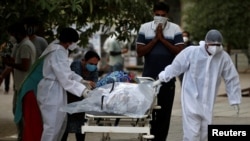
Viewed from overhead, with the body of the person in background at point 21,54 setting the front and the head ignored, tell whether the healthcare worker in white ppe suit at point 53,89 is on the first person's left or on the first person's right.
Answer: on the first person's left

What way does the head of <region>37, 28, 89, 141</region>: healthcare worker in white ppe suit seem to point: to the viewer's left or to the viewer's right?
to the viewer's right

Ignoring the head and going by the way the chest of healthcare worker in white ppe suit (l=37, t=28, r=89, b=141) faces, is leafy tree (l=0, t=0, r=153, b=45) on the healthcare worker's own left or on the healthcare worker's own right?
on the healthcare worker's own left

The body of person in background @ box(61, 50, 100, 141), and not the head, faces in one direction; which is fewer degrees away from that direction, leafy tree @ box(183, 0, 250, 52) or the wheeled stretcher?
the wheeled stretcher

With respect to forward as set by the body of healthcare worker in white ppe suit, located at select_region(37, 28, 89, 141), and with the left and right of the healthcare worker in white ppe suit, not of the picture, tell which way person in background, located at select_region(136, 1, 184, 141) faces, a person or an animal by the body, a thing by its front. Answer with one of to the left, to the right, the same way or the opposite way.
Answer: to the right

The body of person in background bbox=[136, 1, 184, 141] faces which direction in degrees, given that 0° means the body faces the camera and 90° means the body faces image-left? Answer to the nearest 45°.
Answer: approximately 0°

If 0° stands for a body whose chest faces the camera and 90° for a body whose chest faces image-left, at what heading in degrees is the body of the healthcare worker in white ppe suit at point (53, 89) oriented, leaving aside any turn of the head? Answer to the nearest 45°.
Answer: approximately 270°
